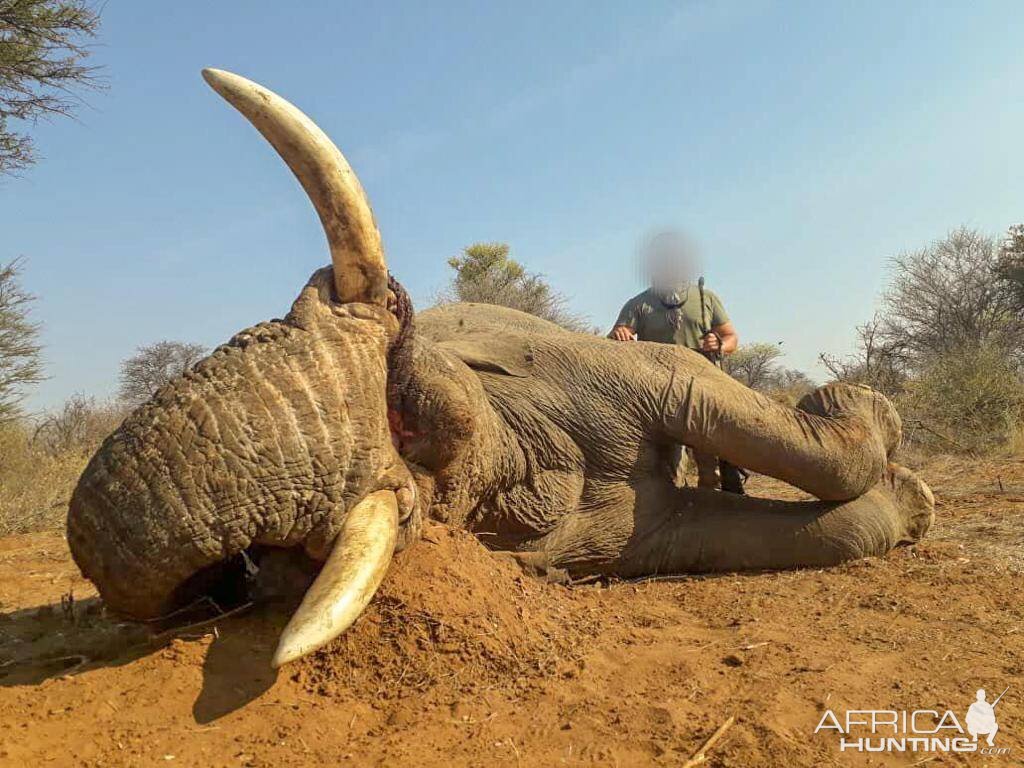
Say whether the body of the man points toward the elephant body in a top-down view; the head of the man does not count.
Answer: yes

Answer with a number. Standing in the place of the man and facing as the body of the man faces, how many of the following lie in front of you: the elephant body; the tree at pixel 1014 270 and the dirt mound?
2

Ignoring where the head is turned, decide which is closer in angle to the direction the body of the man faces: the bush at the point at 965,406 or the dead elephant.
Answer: the dead elephant

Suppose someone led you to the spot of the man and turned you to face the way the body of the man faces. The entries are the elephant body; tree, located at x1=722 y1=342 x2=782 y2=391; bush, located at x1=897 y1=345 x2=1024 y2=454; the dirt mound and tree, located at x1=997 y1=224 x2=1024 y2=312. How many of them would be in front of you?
2

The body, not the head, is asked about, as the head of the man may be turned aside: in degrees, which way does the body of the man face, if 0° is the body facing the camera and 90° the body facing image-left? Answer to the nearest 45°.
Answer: approximately 0°

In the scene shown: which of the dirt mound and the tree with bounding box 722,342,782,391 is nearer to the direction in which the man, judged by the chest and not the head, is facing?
the dirt mound

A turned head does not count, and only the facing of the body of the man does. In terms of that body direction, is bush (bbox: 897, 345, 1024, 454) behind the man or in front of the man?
behind

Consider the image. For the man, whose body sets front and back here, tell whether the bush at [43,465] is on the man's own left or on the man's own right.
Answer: on the man's own right

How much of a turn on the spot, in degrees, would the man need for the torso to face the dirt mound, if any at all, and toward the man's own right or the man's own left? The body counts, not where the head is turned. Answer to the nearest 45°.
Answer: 0° — they already face it
